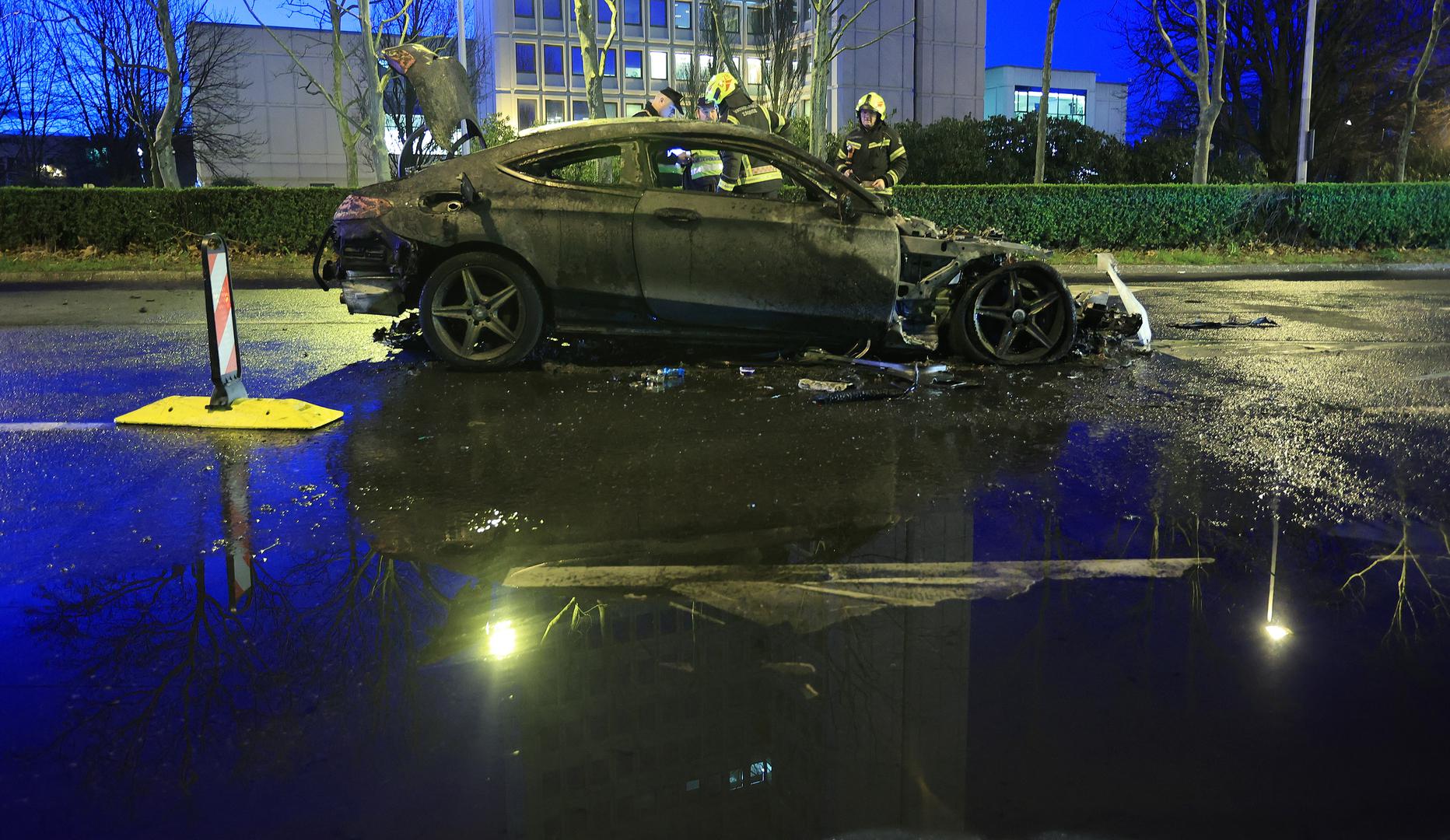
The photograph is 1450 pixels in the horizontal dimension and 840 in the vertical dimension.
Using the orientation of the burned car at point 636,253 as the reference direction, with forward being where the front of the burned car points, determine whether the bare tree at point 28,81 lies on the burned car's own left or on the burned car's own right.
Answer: on the burned car's own left

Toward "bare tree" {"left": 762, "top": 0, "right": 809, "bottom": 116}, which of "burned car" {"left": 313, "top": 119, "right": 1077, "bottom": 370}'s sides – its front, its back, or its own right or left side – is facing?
left

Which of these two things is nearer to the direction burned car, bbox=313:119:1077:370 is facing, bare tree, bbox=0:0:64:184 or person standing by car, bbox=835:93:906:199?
the person standing by car

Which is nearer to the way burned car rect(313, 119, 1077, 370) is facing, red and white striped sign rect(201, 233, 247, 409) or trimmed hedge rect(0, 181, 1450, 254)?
the trimmed hedge

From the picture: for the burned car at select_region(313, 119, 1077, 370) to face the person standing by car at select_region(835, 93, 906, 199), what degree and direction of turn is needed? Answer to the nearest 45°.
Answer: approximately 45° to its left

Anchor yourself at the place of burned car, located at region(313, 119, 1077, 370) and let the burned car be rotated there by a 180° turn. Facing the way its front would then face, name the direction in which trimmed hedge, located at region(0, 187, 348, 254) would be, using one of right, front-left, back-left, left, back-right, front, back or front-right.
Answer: front-right

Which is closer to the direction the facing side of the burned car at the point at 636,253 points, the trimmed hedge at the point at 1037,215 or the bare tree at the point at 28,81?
the trimmed hedge

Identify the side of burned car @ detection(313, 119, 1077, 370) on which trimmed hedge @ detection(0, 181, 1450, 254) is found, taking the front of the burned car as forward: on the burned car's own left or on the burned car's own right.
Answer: on the burned car's own left

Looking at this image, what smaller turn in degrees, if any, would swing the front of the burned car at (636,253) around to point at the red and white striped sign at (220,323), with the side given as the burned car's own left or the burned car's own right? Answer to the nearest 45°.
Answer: approximately 135° to the burned car's own right

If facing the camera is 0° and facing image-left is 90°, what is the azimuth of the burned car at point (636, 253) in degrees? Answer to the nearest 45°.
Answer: approximately 270°
